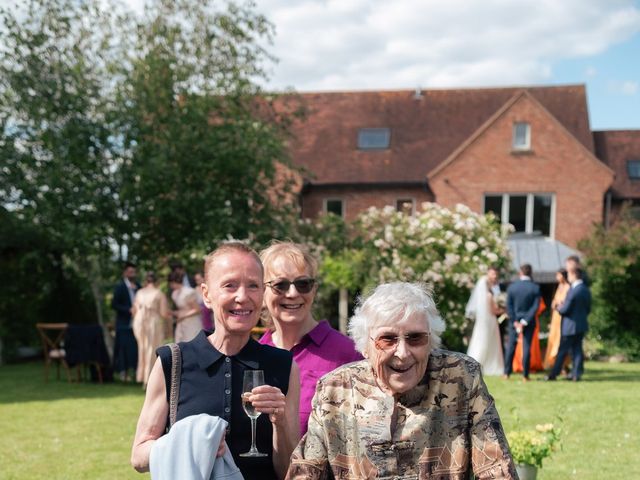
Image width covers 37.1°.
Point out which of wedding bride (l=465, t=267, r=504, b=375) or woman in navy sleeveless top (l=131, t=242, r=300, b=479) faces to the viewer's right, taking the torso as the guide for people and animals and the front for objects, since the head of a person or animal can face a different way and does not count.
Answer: the wedding bride

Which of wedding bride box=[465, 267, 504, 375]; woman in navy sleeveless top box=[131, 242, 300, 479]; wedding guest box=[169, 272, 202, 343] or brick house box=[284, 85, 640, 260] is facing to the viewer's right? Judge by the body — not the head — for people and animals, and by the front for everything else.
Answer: wedding bride box=[465, 267, 504, 375]

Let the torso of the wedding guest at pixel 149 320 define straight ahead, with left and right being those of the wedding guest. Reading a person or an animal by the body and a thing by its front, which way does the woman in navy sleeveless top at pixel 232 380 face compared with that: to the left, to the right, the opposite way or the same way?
the opposite way

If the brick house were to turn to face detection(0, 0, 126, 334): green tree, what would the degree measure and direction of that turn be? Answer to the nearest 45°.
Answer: approximately 45° to its right

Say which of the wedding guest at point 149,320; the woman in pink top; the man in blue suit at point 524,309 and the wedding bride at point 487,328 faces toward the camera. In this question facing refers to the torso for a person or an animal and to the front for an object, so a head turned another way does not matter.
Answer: the woman in pink top

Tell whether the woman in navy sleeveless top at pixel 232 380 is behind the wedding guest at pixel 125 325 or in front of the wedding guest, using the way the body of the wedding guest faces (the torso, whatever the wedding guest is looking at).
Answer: in front

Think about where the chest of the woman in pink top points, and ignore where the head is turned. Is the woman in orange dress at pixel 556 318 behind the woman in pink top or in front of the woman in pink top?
behind

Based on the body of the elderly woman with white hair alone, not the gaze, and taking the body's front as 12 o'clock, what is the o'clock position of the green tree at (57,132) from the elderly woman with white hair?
The green tree is roughly at 5 o'clock from the elderly woman with white hair.

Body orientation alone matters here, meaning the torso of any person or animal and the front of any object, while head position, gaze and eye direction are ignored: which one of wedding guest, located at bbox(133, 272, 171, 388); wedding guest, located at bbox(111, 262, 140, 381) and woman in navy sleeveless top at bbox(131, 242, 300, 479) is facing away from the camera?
wedding guest, located at bbox(133, 272, 171, 388)
